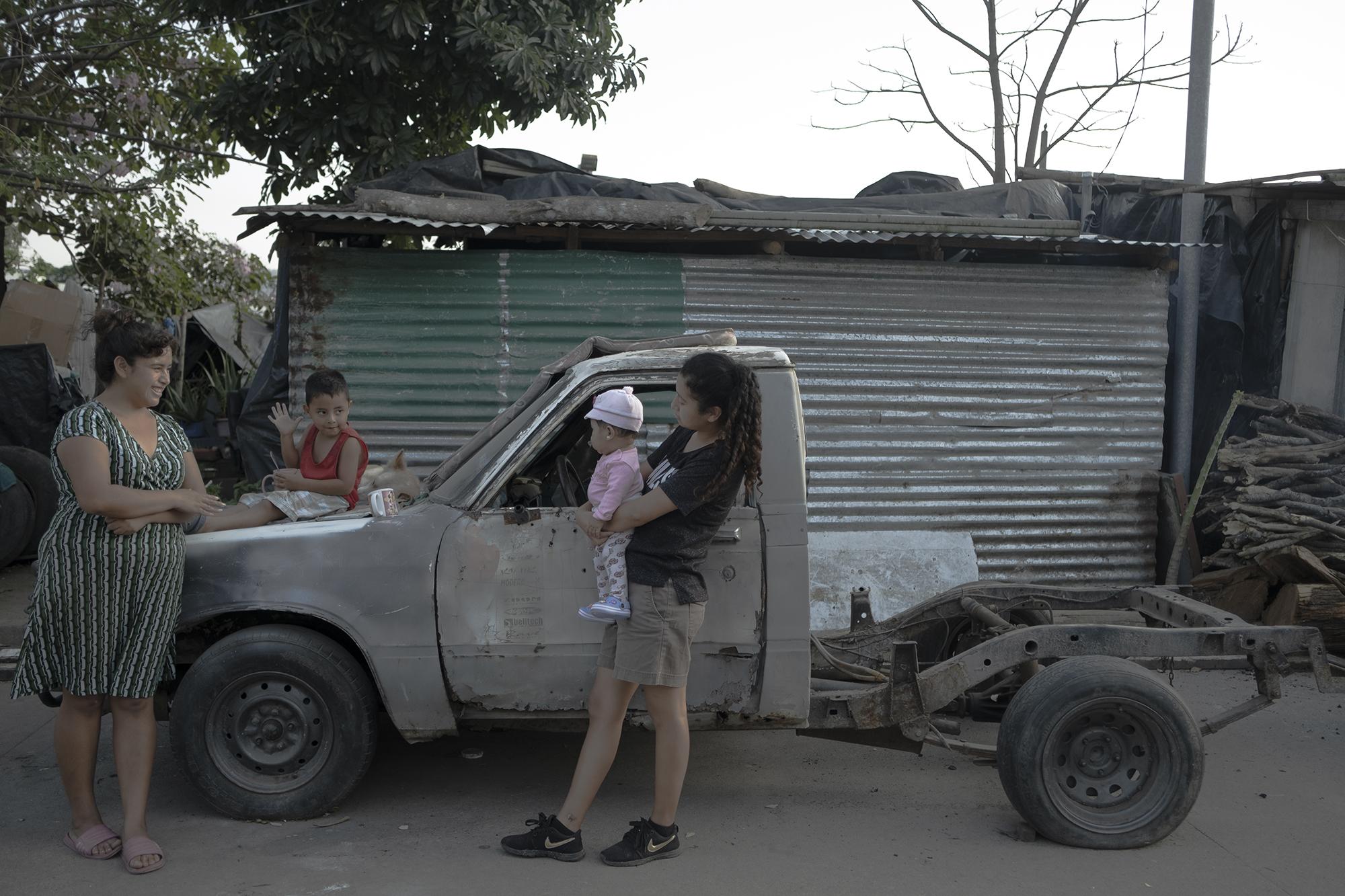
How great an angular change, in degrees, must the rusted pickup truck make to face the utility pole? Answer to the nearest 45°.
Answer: approximately 135° to its right

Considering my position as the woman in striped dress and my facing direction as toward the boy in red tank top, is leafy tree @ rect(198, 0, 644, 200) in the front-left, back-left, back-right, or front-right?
front-left

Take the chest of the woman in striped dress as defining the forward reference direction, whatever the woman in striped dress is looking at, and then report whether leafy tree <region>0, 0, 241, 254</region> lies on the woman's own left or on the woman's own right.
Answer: on the woman's own left

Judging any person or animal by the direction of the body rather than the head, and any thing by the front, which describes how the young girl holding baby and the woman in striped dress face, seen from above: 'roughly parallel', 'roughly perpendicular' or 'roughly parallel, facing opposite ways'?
roughly parallel, facing opposite ways

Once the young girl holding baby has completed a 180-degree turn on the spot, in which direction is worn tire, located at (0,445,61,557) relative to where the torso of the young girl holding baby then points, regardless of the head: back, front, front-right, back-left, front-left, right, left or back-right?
back-left

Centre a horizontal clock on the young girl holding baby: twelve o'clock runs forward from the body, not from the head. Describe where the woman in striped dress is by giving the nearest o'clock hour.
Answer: The woman in striped dress is roughly at 12 o'clock from the young girl holding baby.

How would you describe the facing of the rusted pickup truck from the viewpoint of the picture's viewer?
facing to the left of the viewer

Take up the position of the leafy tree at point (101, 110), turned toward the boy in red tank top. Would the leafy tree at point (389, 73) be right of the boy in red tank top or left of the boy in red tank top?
left

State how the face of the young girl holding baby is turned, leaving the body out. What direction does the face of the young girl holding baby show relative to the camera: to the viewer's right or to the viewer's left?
to the viewer's left

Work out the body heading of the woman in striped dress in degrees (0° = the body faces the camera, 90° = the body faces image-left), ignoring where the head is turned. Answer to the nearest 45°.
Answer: approximately 315°

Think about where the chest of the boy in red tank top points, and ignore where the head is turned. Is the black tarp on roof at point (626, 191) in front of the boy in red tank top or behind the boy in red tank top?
behind

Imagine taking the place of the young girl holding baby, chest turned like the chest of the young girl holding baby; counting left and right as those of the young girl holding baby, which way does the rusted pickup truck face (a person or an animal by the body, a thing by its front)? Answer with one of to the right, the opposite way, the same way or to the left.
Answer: the same way

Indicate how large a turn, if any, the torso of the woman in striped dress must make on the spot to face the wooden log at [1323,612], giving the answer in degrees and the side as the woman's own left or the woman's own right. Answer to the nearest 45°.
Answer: approximately 45° to the woman's own left

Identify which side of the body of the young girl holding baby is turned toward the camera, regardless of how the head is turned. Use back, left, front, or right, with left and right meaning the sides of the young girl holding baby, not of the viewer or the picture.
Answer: left

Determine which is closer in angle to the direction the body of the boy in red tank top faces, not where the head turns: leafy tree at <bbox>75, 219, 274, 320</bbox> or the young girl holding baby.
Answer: the young girl holding baby

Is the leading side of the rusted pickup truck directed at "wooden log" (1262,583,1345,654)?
no

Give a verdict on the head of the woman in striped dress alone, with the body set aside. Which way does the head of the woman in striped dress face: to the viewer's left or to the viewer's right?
to the viewer's right
